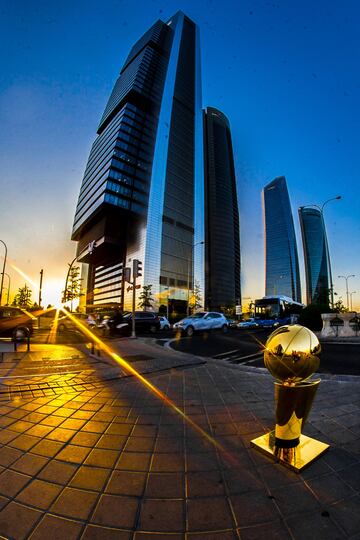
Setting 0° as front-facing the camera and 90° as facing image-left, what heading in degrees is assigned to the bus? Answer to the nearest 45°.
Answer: approximately 45°

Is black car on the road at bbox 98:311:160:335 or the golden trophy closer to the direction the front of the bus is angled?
the black car on the road

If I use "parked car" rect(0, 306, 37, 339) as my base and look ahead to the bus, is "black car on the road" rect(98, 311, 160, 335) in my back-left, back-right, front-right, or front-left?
front-left

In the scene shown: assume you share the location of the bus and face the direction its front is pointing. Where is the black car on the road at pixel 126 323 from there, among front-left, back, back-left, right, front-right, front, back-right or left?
front

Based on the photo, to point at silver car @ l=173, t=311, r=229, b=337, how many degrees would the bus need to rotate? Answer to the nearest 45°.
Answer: approximately 45° to its left

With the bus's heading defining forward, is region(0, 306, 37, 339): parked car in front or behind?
in front

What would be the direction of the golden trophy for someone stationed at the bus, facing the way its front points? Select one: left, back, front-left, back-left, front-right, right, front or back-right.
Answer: front-left
